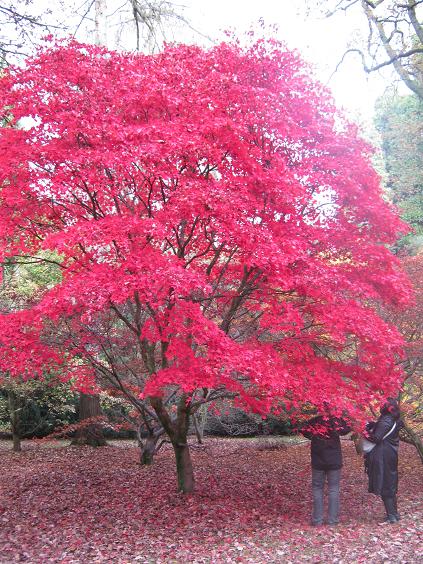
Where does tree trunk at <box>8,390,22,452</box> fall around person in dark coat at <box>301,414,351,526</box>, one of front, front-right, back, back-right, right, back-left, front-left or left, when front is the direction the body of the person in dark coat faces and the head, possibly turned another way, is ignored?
front-left

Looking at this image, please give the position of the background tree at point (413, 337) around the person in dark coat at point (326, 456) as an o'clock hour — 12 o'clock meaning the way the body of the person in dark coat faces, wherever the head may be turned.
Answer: The background tree is roughly at 1 o'clock from the person in dark coat.

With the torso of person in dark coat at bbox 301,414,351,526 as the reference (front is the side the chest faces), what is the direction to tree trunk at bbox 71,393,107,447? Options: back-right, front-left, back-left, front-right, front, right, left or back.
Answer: front-left

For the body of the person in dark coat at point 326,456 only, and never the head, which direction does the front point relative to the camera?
away from the camera

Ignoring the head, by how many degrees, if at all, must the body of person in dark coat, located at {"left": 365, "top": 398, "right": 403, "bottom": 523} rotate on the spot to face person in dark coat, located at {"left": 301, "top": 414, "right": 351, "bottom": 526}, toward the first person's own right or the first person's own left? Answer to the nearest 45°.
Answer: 0° — they already face them

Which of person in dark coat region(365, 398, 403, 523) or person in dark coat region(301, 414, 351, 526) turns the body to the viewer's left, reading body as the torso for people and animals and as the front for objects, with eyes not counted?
person in dark coat region(365, 398, 403, 523)

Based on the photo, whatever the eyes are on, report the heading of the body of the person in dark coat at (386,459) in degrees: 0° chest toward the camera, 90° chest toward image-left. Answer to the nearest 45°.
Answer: approximately 90°

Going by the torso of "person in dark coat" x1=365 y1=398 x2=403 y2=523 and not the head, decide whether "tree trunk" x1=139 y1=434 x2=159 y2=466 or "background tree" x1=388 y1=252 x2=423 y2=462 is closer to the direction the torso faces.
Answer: the tree trunk

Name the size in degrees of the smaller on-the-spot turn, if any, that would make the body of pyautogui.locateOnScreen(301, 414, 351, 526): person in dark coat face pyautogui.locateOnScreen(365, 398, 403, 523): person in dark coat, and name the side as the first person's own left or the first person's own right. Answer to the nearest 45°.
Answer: approximately 90° to the first person's own right

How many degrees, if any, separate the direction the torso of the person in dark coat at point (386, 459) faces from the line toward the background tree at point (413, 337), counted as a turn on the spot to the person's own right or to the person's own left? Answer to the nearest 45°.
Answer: approximately 90° to the person's own right

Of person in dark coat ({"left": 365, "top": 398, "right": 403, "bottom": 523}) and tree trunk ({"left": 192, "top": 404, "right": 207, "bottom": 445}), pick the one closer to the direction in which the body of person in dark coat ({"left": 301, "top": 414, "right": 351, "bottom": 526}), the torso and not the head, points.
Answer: the tree trunk
